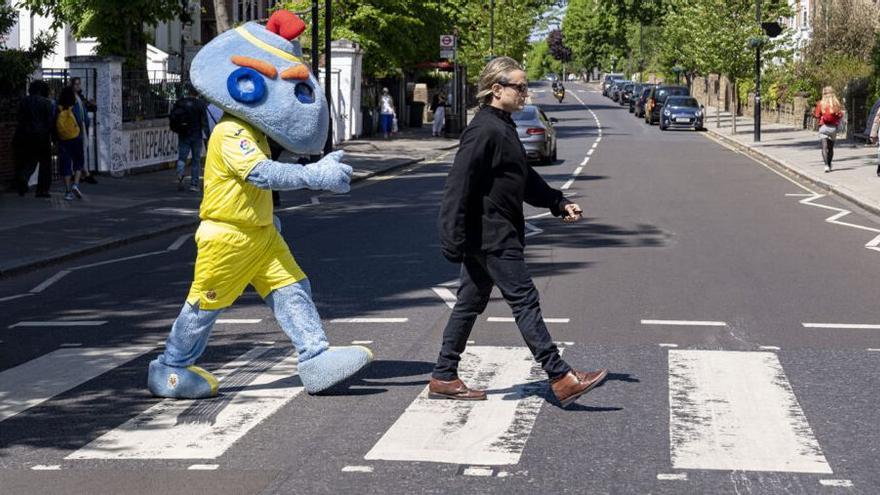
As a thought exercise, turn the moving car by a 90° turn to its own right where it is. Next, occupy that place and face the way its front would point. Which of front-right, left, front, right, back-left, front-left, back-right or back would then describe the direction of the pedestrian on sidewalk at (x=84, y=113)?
back-right

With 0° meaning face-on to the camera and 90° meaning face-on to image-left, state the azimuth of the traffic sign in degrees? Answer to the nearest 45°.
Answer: approximately 0°

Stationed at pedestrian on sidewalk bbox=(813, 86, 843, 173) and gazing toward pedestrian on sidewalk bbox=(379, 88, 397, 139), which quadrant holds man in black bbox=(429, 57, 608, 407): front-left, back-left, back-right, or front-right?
back-left

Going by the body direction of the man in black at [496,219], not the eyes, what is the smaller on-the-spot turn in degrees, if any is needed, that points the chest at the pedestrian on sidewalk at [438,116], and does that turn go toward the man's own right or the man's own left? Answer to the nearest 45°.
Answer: approximately 90° to the man's own left

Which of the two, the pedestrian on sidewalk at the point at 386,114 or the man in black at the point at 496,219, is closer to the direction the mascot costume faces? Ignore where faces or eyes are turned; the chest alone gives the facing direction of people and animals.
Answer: the man in black

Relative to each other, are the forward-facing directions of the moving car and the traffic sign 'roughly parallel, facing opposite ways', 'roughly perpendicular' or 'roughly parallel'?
roughly parallel, facing opposite ways

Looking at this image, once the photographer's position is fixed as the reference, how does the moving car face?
facing away from the viewer

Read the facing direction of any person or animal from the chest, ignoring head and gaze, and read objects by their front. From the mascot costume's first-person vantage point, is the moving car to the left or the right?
on its left

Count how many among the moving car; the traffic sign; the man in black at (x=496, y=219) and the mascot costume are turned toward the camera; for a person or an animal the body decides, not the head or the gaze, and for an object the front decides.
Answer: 1

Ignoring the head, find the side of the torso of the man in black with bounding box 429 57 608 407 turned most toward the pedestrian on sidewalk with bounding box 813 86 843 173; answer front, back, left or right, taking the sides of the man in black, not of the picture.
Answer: left

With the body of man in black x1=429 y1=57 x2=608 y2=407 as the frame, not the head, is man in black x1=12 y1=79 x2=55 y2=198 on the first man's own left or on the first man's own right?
on the first man's own left

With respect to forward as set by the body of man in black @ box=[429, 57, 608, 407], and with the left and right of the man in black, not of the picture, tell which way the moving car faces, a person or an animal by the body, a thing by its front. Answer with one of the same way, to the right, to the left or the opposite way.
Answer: to the left

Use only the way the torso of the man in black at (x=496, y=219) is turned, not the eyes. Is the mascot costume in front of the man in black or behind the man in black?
behind

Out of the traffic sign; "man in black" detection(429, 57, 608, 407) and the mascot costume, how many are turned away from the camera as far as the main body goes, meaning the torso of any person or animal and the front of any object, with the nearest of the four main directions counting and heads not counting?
0

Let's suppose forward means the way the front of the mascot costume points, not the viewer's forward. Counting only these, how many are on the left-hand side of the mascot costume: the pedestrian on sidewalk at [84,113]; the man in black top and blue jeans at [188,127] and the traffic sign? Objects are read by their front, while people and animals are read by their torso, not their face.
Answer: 3

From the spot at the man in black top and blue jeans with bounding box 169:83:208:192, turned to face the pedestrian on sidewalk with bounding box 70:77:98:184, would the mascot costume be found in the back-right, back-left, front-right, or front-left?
back-left

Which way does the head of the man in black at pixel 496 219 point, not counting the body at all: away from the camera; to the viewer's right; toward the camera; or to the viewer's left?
to the viewer's right

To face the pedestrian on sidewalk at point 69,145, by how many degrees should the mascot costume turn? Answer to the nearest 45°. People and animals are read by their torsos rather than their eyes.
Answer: approximately 90° to its left

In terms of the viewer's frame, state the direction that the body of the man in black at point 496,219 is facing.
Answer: to the viewer's right
